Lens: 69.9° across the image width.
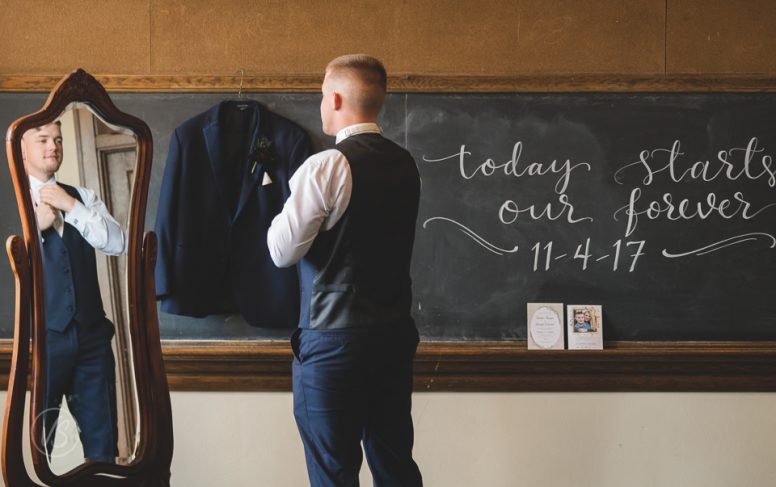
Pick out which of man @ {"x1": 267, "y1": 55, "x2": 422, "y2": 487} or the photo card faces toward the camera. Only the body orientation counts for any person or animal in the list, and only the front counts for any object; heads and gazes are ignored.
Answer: the photo card

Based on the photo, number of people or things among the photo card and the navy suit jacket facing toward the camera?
2

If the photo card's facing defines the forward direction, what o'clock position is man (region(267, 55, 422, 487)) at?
The man is roughly at 1 o'clock from the photo card.

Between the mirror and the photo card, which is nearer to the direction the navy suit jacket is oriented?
the mirror

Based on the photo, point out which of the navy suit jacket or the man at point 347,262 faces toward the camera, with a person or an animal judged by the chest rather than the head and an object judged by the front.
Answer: the navy suit jacket

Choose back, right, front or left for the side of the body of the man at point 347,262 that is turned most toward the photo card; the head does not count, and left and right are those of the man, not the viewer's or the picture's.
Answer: right

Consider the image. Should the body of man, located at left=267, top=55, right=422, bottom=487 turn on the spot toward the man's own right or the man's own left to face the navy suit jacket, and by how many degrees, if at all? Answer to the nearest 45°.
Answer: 0° — they already face it

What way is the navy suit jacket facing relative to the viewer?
toward the camera

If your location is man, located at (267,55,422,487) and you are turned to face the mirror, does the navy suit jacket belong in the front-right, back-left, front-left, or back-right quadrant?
front-right

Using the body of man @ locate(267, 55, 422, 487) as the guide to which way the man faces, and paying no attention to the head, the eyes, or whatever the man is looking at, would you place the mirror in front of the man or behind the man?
in front

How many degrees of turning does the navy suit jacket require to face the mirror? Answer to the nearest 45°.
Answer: approximately 45° to its right

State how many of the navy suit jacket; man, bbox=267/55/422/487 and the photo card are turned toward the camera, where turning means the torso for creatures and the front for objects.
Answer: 2

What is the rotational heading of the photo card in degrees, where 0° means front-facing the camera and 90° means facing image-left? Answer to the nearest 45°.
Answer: approximately 0°

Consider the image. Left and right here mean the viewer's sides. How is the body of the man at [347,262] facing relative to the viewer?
facing away from the viewer and to the left of the viewer

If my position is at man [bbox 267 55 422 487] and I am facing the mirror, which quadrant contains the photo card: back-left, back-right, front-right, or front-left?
back-right
